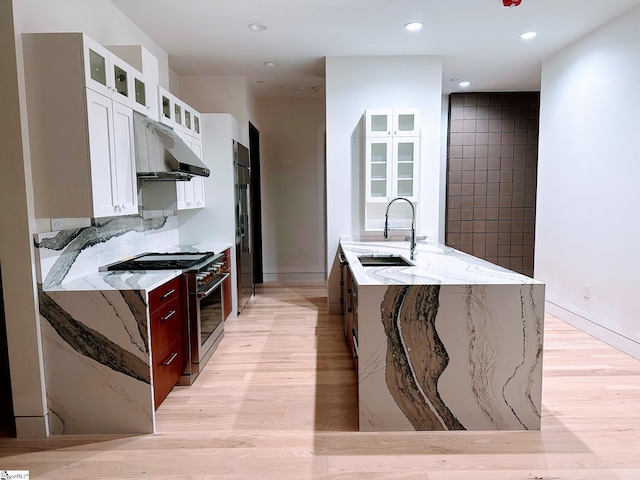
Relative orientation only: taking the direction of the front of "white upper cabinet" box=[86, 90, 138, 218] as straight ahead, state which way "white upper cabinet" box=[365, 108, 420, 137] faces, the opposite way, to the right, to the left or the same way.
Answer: to the right

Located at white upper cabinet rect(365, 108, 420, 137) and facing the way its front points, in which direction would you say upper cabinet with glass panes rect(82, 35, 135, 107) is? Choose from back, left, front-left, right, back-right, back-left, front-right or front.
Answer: front-right

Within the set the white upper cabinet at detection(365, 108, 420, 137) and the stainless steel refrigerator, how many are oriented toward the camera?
1

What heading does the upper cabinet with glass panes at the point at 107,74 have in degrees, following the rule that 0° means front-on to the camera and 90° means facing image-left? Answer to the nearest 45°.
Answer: approximately 315°

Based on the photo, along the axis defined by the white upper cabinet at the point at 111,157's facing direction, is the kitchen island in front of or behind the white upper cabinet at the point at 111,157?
in front

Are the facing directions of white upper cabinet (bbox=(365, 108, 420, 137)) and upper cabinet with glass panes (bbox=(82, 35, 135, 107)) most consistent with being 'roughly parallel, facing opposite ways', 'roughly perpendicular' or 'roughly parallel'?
roughly perpendicular

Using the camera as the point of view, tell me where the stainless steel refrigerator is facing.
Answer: facing to the right of the viewer

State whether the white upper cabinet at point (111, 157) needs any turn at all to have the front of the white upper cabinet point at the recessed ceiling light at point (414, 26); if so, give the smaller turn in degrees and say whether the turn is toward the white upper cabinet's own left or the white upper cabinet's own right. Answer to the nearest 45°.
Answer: approximately 45° to the white upper cabinet's own left

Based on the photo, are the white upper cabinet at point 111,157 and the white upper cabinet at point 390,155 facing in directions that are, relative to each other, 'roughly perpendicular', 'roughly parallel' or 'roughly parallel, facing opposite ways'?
roughly perpendicular

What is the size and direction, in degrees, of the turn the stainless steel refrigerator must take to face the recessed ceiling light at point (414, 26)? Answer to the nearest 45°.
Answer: approximately 45° to its right

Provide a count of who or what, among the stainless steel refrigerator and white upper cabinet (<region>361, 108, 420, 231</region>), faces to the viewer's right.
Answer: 1

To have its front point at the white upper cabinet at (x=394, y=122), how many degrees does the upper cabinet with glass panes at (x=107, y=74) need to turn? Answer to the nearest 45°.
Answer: approximately 45° to its left

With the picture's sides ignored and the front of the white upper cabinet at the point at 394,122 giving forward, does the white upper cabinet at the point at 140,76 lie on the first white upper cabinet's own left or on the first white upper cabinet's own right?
on the first white upper cabinet's own right
